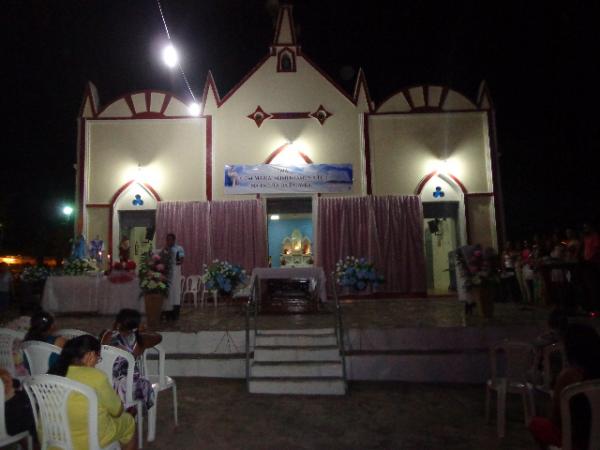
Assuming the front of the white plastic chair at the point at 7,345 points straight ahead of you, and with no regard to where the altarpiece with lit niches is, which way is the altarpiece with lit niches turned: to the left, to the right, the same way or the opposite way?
the opposite way

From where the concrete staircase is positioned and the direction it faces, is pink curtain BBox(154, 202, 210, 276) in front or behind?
behind

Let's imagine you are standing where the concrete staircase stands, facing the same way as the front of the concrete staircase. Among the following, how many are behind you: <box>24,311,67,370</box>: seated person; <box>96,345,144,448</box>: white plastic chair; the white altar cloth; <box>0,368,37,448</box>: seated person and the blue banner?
2

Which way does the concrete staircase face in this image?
toward the camera

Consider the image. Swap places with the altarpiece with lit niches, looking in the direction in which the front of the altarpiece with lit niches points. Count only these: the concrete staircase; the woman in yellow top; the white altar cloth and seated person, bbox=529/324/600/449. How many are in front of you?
4

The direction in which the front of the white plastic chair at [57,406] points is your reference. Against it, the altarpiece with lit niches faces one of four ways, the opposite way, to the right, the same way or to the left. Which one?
the opposite way

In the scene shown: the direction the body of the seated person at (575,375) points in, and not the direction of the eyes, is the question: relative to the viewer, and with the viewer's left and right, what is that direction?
facing away from the viewer and to the left of the viewer

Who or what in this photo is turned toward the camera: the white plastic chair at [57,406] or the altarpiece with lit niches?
the altarpiece with lit niches

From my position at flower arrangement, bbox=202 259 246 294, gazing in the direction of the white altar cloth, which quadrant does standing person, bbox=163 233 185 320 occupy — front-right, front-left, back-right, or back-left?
back-right

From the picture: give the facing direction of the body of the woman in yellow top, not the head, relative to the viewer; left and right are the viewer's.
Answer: facing away from the viewer and to the right of the viewer

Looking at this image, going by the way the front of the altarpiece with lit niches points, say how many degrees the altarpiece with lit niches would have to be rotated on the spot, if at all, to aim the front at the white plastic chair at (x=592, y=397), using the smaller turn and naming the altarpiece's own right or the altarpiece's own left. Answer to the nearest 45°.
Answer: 0° — it already faces it

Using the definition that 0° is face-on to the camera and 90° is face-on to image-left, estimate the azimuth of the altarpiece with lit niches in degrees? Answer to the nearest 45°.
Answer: approximately 0°

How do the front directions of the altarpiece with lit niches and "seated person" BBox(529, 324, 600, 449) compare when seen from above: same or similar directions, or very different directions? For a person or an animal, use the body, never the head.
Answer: very different directions

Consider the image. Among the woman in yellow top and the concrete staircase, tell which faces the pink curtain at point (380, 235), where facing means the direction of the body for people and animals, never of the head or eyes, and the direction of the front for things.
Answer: the woman in yellow top

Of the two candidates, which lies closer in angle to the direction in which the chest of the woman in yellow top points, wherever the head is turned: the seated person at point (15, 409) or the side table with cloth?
the side table with cloth

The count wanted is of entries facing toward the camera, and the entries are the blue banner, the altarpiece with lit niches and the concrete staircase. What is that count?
3

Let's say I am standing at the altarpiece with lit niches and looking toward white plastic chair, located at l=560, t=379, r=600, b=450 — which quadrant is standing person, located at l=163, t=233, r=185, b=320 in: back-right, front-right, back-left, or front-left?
front-right

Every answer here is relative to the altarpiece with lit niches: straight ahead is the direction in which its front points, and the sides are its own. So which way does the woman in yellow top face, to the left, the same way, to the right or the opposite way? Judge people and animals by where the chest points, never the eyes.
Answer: the opposite way
